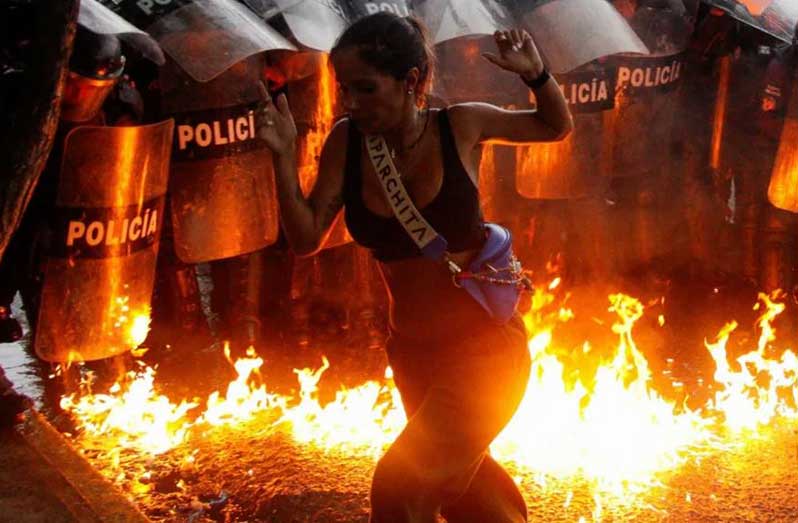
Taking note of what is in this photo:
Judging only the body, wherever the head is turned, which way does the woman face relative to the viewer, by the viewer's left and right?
facing the viewer and to the left of the viewer

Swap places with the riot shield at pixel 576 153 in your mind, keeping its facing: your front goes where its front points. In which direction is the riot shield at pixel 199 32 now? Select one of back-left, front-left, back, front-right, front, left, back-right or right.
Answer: front-right

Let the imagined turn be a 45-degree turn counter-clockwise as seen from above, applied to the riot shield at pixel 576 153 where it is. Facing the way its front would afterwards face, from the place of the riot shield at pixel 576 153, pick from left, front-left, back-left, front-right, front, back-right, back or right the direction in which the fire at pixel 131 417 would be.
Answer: right

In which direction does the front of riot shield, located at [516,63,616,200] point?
toward the camera

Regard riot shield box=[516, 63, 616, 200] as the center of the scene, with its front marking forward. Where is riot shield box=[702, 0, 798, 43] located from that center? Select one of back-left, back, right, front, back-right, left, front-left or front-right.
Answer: back-left

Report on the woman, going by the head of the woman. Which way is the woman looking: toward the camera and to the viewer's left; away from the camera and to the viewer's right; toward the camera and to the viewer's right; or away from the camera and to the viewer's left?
toward the camera and to the viewer's left

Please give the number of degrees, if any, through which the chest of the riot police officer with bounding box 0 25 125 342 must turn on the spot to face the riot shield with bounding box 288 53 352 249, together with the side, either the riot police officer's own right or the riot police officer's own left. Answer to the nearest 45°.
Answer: approximately 90° to the riot police officer's own left

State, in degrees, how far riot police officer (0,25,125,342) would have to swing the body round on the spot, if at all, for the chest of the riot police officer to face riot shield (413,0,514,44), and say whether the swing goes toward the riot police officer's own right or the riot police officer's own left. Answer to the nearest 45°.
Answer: approximately 90° to the riot police officer's own left

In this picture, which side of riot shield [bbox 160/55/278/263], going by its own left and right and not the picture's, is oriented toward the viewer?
front

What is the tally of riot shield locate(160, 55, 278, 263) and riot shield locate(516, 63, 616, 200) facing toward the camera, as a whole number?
2

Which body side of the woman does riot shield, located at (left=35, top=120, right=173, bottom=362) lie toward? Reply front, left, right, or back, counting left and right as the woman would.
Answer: right

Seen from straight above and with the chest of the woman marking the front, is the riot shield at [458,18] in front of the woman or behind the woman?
behind

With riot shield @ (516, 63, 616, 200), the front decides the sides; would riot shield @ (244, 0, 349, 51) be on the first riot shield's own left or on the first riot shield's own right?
on the first riot shield's own right

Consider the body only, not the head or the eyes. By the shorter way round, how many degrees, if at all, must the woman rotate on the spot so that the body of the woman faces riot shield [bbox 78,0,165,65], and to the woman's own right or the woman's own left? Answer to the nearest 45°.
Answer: approximately 90° to the woman's own right

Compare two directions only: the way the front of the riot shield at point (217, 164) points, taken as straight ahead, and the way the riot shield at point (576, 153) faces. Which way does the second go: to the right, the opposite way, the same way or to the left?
the same way

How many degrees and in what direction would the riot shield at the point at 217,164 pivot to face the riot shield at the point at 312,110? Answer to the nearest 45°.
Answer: approximately 135° to its left

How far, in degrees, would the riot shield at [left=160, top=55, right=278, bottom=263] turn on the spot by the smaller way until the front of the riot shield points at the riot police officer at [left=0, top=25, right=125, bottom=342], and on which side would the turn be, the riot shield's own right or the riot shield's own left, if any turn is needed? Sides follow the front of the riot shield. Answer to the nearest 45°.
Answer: approximately 45° to the riot shield's own right

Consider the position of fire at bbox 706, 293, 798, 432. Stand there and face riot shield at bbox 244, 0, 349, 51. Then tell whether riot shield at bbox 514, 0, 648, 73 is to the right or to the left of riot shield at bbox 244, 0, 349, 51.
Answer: right

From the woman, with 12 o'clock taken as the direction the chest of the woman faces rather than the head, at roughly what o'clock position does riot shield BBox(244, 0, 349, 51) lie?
The riot shield is roughly at 4 o'clock from the woman.
